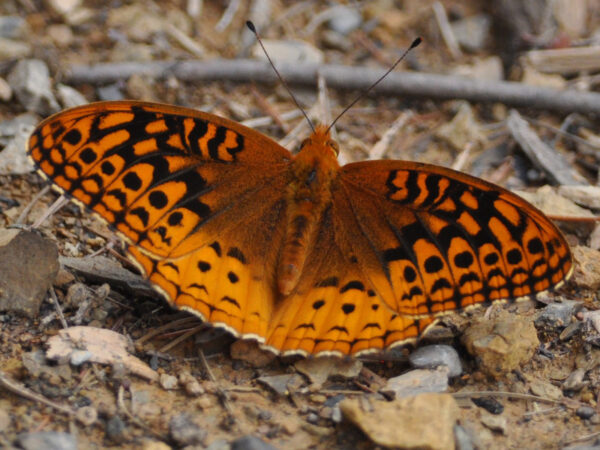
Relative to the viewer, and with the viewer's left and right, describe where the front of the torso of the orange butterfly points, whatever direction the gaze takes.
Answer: facing away from the viewer

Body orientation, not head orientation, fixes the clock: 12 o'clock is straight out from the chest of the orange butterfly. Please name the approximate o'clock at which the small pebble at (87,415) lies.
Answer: The small pebble is roughly at 8 o'clock from the orange butterfly.

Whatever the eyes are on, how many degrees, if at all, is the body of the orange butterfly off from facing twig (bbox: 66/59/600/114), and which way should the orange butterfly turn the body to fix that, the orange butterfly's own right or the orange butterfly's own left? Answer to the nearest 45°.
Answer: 0° — it already faces it

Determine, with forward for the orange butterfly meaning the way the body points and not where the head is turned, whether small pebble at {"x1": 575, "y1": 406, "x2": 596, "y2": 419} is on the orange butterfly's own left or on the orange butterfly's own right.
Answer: on the orange butterfly's own right

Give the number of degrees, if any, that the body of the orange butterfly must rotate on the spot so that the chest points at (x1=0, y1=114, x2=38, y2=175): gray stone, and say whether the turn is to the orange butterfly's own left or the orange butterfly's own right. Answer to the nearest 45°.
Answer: approximately 45° to the orange butterfly's own left

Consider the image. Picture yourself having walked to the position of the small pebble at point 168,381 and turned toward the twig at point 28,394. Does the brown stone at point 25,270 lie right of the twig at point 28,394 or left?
right

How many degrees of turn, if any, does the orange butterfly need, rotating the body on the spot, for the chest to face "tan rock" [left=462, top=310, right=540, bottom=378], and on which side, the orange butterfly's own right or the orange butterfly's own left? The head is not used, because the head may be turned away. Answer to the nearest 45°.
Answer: approximately 90° to the orange butterfly's own right

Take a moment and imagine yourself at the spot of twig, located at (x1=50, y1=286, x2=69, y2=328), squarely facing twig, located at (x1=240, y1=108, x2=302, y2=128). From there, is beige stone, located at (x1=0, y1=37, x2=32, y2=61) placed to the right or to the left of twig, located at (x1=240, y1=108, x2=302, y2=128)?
left
